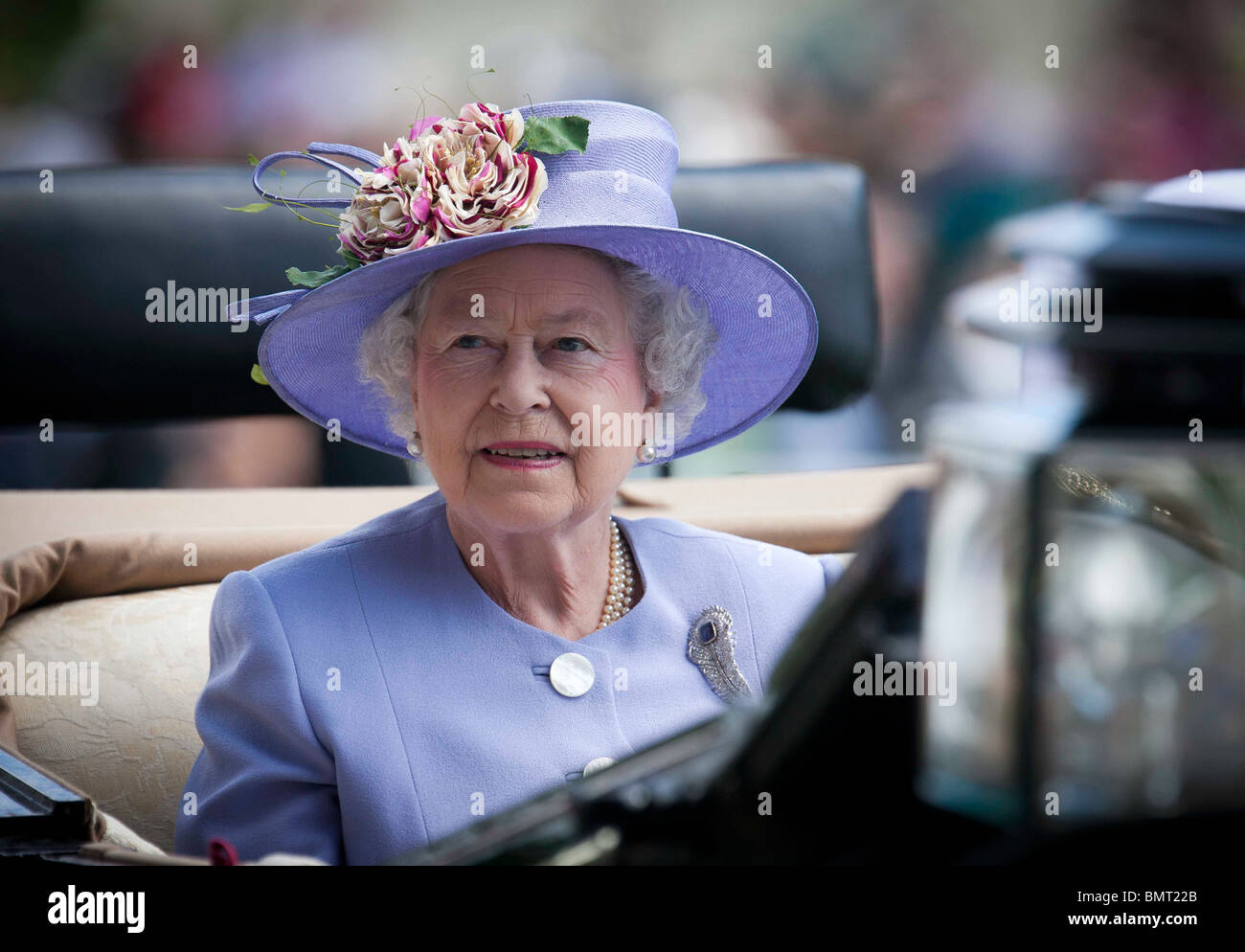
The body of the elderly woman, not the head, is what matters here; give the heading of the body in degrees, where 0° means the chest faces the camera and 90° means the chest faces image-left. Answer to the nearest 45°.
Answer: approximately 0°
